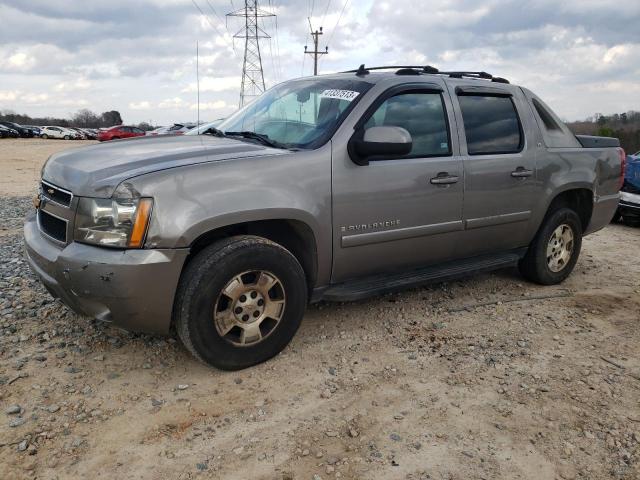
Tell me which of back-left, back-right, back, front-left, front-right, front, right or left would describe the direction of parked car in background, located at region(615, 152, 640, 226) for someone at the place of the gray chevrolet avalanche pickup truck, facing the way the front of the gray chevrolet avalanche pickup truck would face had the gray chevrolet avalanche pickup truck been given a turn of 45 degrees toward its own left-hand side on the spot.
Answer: back-left

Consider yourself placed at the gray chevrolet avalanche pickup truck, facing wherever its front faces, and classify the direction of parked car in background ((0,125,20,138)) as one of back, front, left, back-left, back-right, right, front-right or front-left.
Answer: right

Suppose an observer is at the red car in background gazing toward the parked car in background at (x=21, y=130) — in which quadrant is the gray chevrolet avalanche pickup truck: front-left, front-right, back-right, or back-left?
back-left

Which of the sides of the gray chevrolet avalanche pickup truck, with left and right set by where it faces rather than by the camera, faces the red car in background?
right

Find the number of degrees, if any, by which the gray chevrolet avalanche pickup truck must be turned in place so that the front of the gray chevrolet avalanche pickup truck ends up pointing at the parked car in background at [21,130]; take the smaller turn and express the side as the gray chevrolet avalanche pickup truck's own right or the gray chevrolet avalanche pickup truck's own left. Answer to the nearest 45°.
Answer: approximately 90° to the gray chevrolet avalanche pickup truck's own right

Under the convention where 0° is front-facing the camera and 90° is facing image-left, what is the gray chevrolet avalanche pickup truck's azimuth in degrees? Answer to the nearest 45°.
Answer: approximately 45°
